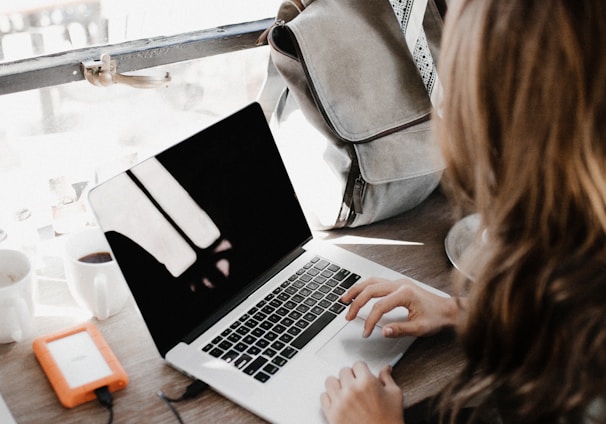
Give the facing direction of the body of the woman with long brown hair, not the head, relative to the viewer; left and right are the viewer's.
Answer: facing away from the viewer and to the left of the viewer

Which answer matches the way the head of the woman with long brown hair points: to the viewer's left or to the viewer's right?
to the viewer's left

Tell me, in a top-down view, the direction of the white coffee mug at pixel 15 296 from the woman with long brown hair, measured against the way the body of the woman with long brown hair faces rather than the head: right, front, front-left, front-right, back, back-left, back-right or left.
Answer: front-left

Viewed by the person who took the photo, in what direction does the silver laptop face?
facing the viewer and to the right of the viewer
